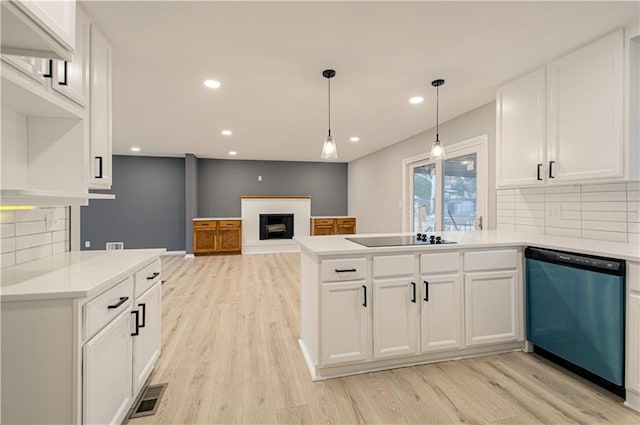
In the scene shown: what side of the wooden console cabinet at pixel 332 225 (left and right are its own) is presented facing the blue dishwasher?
front

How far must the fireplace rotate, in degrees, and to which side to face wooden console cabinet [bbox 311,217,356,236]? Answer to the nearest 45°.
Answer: approximately 90° to its left

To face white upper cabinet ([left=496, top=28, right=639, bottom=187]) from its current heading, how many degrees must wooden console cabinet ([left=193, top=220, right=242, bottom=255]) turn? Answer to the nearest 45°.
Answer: approximately 45° to its left

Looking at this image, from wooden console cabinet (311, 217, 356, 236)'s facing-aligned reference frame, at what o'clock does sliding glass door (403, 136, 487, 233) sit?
The sliding glass door is roughly at 11 o'clock from the wooden console cabinet.

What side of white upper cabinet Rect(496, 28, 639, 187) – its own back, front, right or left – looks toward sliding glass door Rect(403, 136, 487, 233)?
right

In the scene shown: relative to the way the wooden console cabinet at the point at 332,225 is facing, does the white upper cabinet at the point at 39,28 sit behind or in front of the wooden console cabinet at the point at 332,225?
in front

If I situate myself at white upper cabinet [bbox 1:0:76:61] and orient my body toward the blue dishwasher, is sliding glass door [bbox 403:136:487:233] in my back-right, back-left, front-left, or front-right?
front-left

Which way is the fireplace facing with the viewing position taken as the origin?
facing the viewer

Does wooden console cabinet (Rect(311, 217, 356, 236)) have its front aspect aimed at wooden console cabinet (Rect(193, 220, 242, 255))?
no

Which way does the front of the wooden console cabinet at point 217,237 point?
toward the camera

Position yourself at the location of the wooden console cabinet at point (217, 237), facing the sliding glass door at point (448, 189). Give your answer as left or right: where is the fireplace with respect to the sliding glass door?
left

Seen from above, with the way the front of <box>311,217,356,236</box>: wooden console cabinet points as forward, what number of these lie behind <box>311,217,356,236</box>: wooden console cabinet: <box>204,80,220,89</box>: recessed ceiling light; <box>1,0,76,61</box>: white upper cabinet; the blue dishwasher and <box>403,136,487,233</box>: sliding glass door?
0

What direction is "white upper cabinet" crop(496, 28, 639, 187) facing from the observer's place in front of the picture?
facing the viewer and to the left of the viewer

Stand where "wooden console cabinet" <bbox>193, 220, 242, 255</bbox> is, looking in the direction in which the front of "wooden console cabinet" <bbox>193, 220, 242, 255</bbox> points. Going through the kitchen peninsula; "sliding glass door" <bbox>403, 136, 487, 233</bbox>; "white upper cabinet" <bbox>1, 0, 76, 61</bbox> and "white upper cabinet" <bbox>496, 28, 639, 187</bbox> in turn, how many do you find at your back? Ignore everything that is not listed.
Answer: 0

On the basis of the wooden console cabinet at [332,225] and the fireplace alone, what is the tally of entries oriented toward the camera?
2
